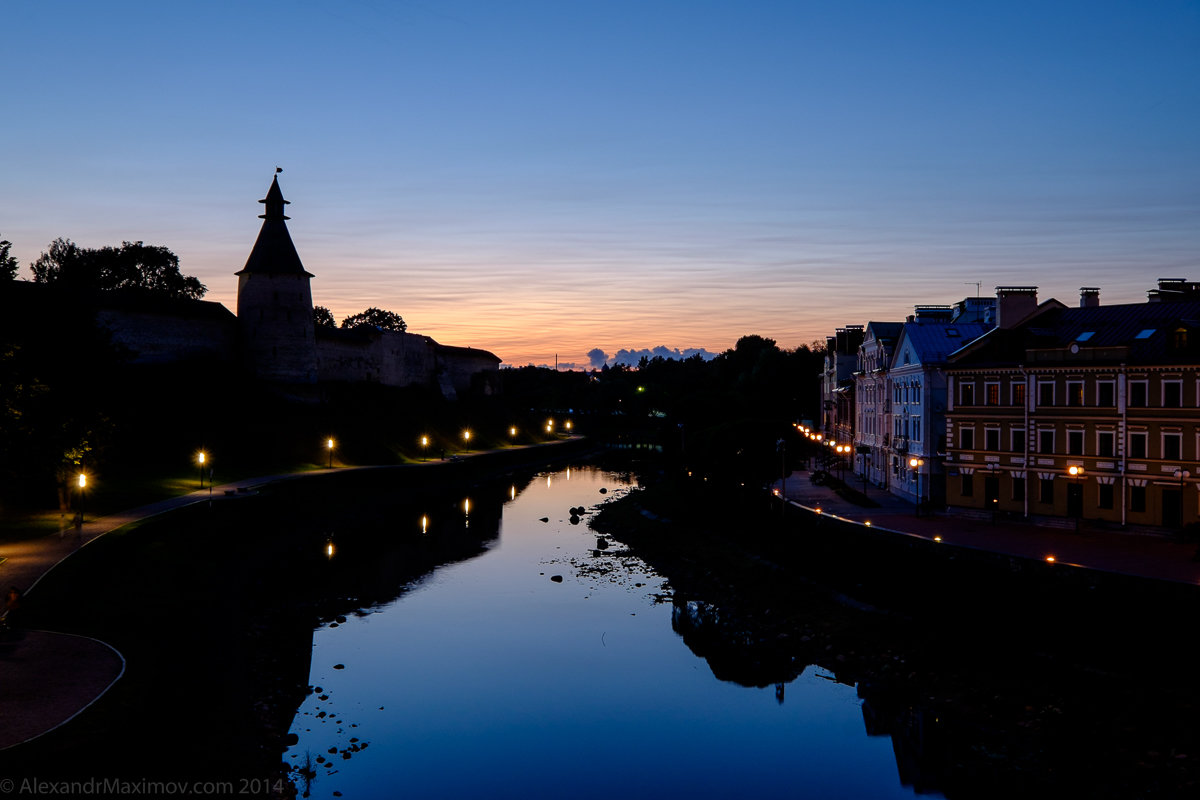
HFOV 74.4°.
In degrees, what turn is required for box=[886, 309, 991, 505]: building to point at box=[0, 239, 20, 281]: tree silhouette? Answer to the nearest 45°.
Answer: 0° — it already faces it

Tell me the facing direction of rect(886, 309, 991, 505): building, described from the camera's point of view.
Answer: facing the viewer and to the left of the viewer

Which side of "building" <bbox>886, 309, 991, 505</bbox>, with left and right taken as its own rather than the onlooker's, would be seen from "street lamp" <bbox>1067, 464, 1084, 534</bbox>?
left

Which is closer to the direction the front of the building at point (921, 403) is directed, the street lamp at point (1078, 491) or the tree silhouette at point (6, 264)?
the tree silhouette

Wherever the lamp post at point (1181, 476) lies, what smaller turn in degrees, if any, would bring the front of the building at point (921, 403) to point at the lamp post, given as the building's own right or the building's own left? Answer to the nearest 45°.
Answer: approximately 90° to the building's own left
